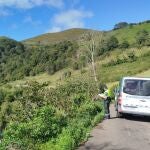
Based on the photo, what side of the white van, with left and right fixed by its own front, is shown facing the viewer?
back
